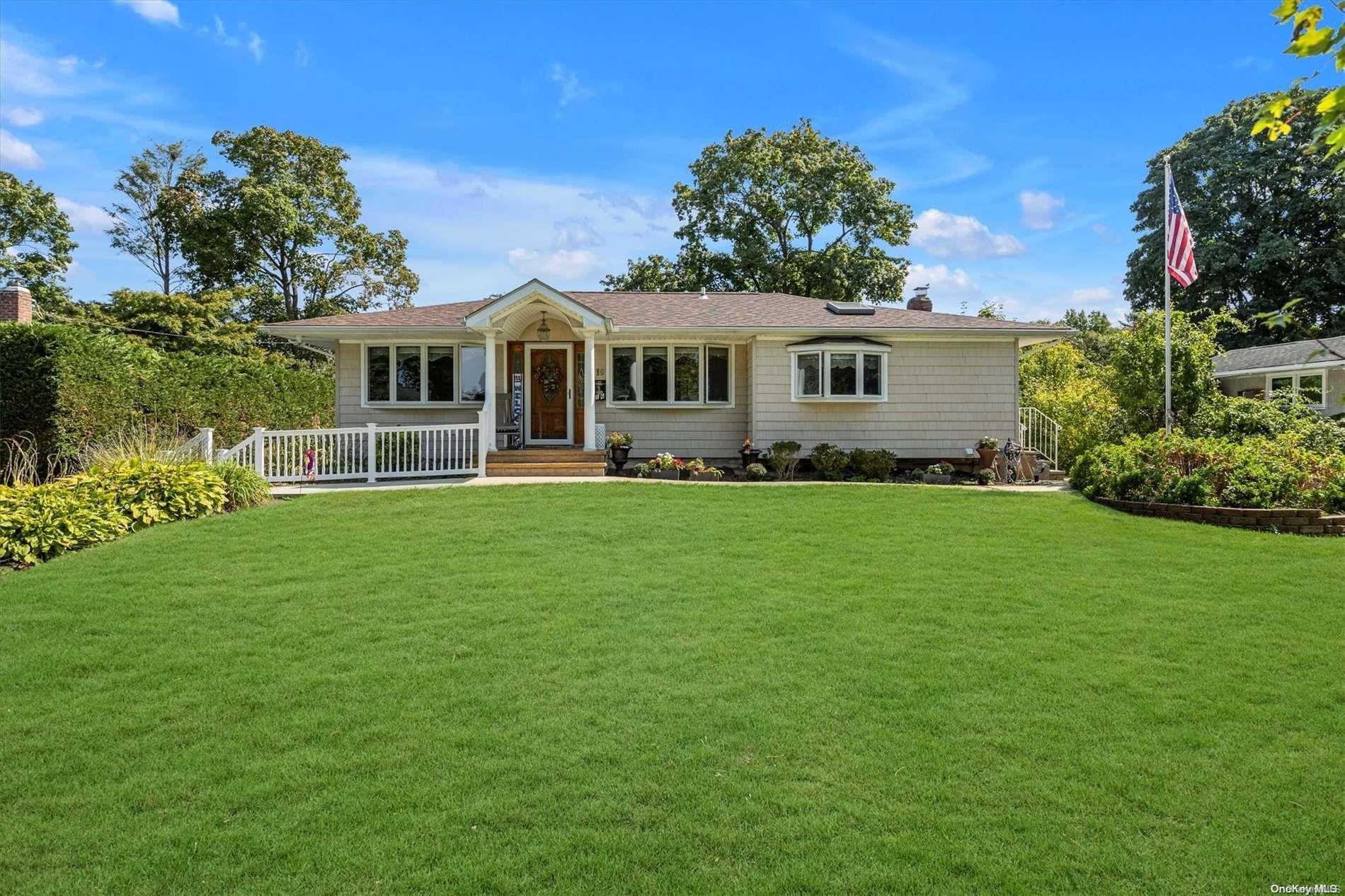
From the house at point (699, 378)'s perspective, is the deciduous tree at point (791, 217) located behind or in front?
behind

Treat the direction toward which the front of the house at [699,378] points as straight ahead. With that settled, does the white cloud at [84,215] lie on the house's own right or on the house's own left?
on the house's own right

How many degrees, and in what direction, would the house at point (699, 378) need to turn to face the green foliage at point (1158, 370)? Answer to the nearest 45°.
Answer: approximately 90° to its left

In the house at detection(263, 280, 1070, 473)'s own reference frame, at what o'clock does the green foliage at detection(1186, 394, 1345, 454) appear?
The green foliage is roughly at 9 o'clock from the house.

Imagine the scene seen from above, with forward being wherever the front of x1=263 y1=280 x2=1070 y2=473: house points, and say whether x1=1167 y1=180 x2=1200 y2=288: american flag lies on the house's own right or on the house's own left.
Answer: on the house's own left

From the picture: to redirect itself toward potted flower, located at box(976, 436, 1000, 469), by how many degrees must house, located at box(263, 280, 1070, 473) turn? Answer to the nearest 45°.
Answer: approximately 90° to its left

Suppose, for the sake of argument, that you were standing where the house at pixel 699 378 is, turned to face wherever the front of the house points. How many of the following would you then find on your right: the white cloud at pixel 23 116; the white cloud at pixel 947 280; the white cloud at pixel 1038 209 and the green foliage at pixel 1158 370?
1

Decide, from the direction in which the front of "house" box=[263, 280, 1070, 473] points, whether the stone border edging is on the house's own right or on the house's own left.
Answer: on the house's own left

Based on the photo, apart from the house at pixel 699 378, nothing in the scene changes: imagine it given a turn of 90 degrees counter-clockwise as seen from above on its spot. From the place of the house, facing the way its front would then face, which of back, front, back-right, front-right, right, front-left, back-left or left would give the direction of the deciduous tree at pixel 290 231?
back-left

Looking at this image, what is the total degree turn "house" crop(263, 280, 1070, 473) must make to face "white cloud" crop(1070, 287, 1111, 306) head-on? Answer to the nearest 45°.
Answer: approximately 135° to its left

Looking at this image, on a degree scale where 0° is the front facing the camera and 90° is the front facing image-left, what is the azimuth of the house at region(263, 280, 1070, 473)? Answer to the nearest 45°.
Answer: approximately 0°

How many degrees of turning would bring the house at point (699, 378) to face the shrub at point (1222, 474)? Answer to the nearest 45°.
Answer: approximately 45° to its left
